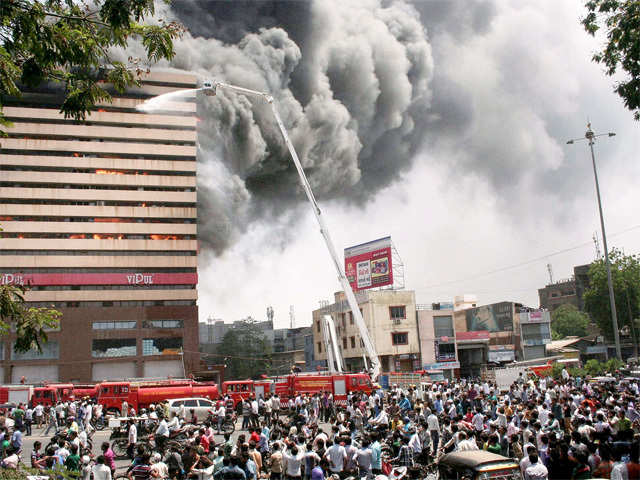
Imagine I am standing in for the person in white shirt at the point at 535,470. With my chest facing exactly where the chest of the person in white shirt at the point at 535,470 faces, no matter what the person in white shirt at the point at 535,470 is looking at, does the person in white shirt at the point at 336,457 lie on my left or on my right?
on my left

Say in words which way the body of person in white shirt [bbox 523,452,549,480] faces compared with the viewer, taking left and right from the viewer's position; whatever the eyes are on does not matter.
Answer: facing away from the viewer

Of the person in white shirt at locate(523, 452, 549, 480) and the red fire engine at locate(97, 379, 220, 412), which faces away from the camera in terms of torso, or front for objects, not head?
the person in white shirt

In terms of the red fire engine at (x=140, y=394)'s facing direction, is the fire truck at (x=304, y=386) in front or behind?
behind

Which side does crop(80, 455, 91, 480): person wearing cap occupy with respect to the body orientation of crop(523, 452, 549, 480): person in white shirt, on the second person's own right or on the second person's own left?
on the second person's own left

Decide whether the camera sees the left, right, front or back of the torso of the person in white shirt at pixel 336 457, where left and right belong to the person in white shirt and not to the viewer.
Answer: back

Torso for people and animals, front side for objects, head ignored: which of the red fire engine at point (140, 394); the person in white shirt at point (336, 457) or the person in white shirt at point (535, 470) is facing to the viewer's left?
the red fire engine

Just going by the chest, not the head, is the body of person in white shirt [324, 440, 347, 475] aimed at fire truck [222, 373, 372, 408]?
yes

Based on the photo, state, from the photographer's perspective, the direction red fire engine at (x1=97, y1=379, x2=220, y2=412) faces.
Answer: facing to the left of the viewer

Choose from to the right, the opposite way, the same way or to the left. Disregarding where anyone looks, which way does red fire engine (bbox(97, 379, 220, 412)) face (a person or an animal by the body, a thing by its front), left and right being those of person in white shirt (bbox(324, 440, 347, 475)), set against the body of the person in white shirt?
to the left

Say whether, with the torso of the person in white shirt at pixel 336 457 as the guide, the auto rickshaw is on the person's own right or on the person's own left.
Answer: on the person's own right

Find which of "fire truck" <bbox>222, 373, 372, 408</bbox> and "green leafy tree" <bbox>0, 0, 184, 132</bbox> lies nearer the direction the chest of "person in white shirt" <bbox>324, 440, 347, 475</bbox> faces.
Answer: the fire truck

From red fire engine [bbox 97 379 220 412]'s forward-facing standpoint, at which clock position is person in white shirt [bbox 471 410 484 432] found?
The person in white shirt is roughly at 8 o'clock from the red fire engine.

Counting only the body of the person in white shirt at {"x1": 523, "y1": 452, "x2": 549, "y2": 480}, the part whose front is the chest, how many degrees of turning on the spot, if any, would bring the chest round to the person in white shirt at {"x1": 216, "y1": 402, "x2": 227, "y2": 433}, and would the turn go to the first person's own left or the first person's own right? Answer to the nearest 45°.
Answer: approximately 45° to the first person's own left

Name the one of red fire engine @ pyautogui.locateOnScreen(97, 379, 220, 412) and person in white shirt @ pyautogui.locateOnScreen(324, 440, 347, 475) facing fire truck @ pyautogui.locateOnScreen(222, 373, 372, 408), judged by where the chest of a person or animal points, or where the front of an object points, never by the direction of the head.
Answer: the person in white shirt
